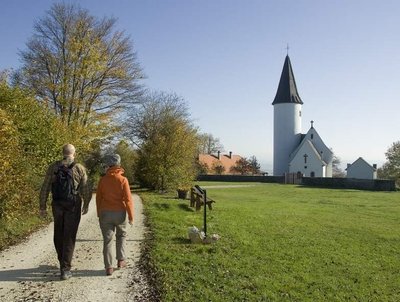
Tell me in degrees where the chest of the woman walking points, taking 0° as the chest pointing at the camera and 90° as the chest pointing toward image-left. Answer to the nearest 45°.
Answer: approximately 180°

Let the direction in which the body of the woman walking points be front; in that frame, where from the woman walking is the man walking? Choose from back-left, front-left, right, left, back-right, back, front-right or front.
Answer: left

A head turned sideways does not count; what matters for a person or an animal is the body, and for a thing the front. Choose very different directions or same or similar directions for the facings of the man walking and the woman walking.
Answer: same or similar directions

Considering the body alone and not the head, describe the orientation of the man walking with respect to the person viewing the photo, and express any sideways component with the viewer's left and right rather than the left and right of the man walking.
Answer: facing away from the viewer

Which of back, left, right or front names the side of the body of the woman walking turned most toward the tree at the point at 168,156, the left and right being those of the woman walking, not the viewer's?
front

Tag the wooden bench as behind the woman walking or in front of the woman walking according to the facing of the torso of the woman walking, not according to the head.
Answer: in front

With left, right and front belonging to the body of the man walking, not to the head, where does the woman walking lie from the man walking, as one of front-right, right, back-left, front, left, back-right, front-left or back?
right

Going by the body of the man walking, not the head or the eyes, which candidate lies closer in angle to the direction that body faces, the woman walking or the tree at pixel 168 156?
the tree

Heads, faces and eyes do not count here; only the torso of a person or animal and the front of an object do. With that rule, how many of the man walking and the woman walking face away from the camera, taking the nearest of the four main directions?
2

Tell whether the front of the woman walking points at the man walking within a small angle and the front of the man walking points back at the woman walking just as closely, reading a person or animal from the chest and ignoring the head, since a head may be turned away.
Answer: no

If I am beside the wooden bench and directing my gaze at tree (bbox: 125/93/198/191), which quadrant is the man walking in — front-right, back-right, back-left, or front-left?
back-left
